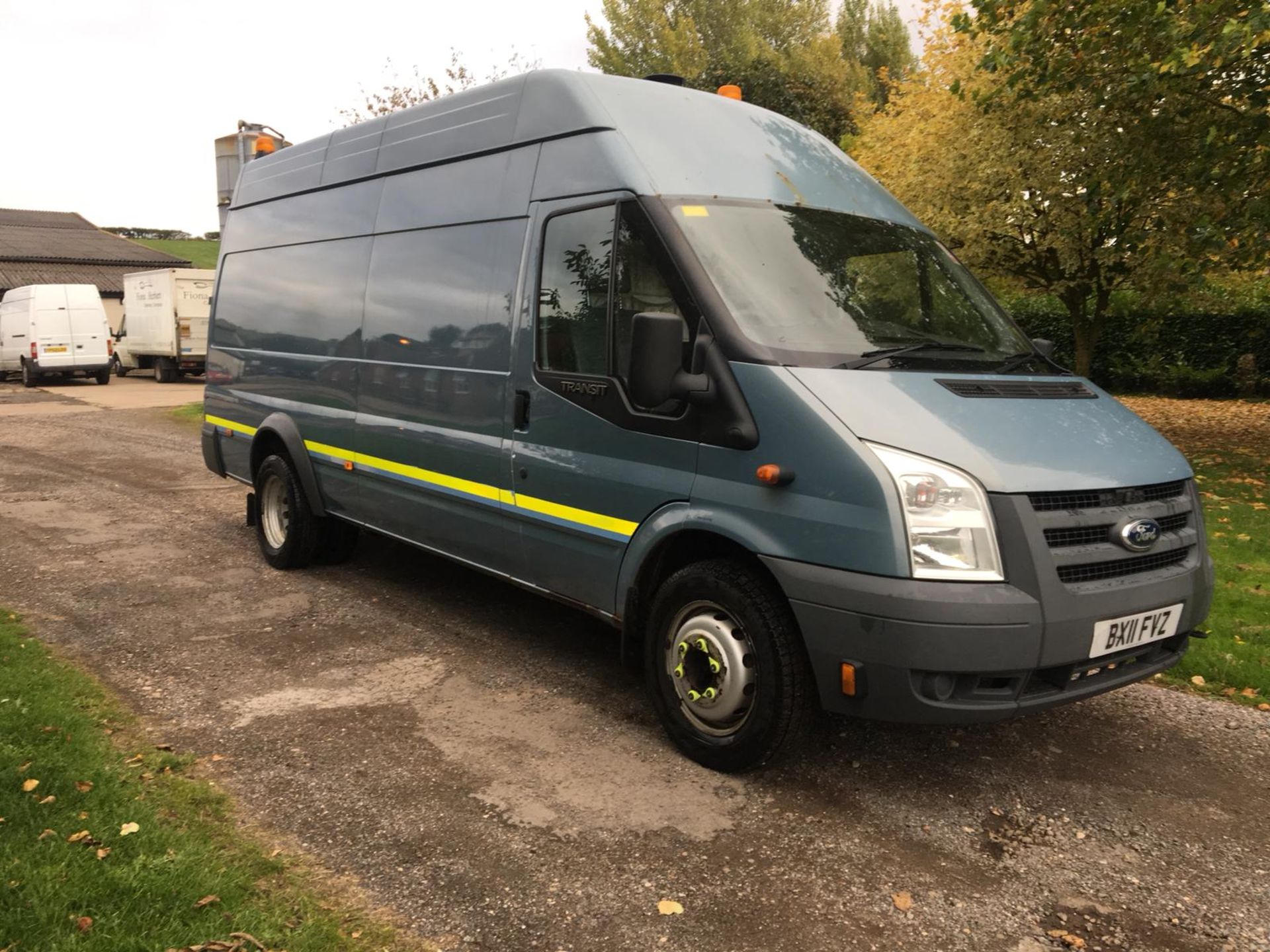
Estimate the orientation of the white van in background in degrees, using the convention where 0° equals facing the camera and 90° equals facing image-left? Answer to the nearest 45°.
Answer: approximately 135°

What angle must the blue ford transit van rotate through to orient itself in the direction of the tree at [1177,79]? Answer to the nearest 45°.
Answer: approximately 90° to its left

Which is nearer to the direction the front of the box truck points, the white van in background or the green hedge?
the white van in background

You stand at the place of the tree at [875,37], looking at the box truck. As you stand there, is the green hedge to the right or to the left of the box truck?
left

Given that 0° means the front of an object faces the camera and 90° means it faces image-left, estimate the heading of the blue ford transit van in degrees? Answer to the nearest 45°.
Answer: approximately 315°

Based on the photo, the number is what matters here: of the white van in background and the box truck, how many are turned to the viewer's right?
0

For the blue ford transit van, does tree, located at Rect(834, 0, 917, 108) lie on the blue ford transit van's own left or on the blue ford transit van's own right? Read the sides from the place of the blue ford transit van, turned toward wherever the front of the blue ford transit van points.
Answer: on the blue ford transit van's own left

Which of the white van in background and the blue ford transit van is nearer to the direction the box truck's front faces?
the white van in background

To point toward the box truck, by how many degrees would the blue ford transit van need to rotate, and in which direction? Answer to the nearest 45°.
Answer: approximately 180°

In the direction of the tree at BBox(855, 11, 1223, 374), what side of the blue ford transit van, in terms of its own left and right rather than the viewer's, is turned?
left

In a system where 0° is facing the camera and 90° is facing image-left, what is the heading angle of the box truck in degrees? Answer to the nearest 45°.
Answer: approximately 135°
